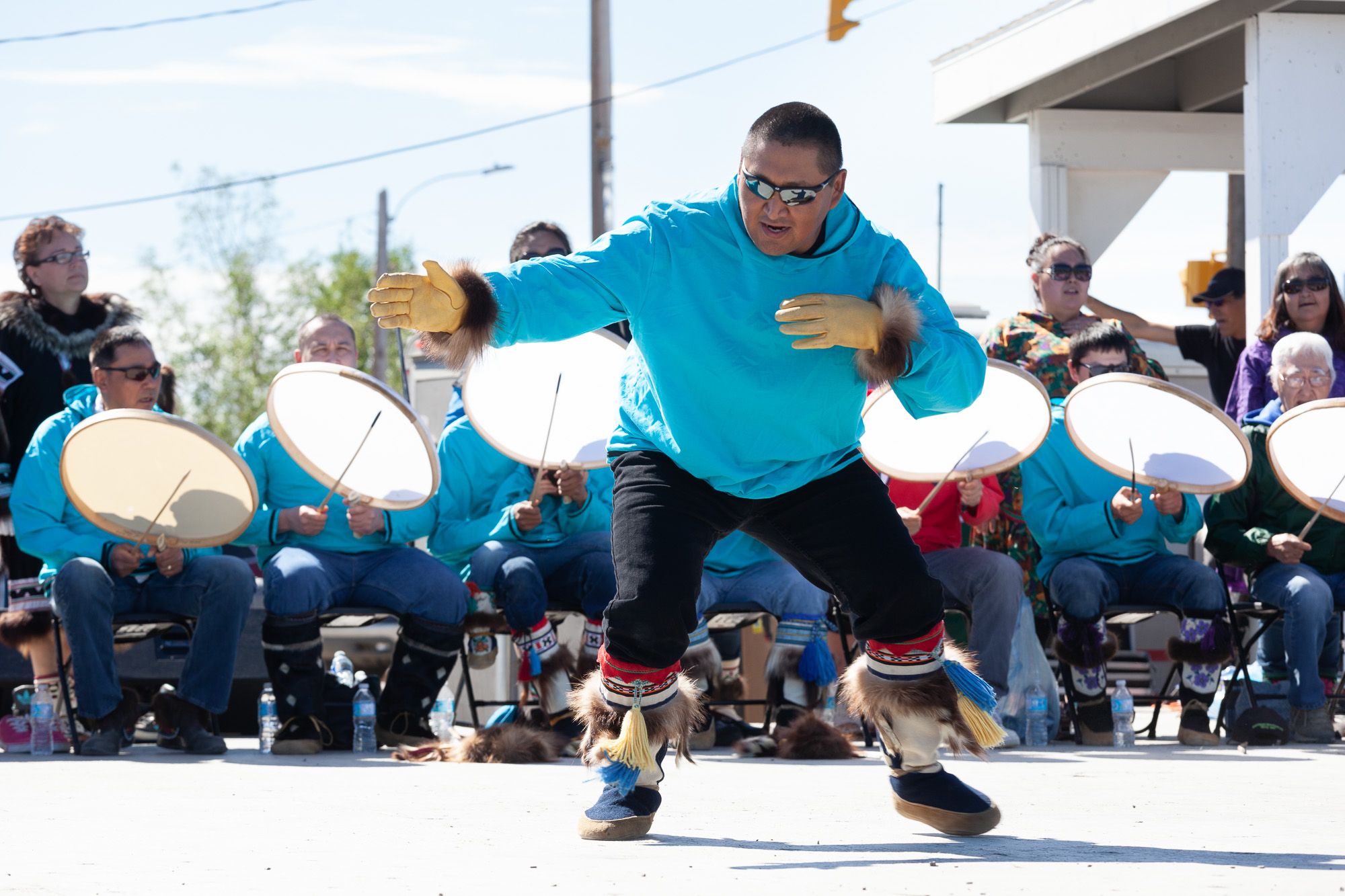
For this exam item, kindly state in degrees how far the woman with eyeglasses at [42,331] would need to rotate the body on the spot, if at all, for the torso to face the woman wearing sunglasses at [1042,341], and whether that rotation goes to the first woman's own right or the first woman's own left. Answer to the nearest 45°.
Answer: approximately 45° to the first woman's own left

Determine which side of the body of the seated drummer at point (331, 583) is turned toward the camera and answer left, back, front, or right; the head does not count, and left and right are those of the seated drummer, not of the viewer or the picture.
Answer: front

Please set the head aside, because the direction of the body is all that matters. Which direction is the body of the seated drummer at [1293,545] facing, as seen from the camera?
toward the camera

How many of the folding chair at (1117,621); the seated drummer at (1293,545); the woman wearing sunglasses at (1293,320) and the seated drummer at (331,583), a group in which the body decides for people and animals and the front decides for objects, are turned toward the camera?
4

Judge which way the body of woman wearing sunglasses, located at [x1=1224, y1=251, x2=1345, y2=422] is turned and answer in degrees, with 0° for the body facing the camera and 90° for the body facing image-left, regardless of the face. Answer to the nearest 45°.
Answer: approximately 0°

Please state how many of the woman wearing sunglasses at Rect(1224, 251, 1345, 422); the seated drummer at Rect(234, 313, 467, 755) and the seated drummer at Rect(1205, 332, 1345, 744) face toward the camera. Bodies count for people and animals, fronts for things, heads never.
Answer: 3

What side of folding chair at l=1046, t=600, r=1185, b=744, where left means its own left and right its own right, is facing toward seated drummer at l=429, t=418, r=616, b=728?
right

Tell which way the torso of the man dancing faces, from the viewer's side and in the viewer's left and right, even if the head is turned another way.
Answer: facing the viewer

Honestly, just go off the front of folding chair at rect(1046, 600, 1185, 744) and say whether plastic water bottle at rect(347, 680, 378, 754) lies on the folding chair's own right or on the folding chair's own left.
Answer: on the folding chair's own right

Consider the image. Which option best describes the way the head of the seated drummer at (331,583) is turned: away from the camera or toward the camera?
toward the camera
